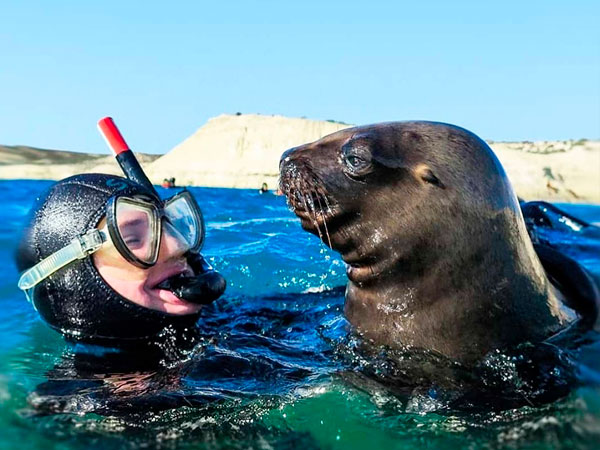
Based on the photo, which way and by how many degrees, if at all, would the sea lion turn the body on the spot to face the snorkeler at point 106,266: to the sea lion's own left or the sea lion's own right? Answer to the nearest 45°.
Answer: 0° — it already faces them

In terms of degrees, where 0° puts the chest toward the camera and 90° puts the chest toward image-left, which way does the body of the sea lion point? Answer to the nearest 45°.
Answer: approximately 90°
